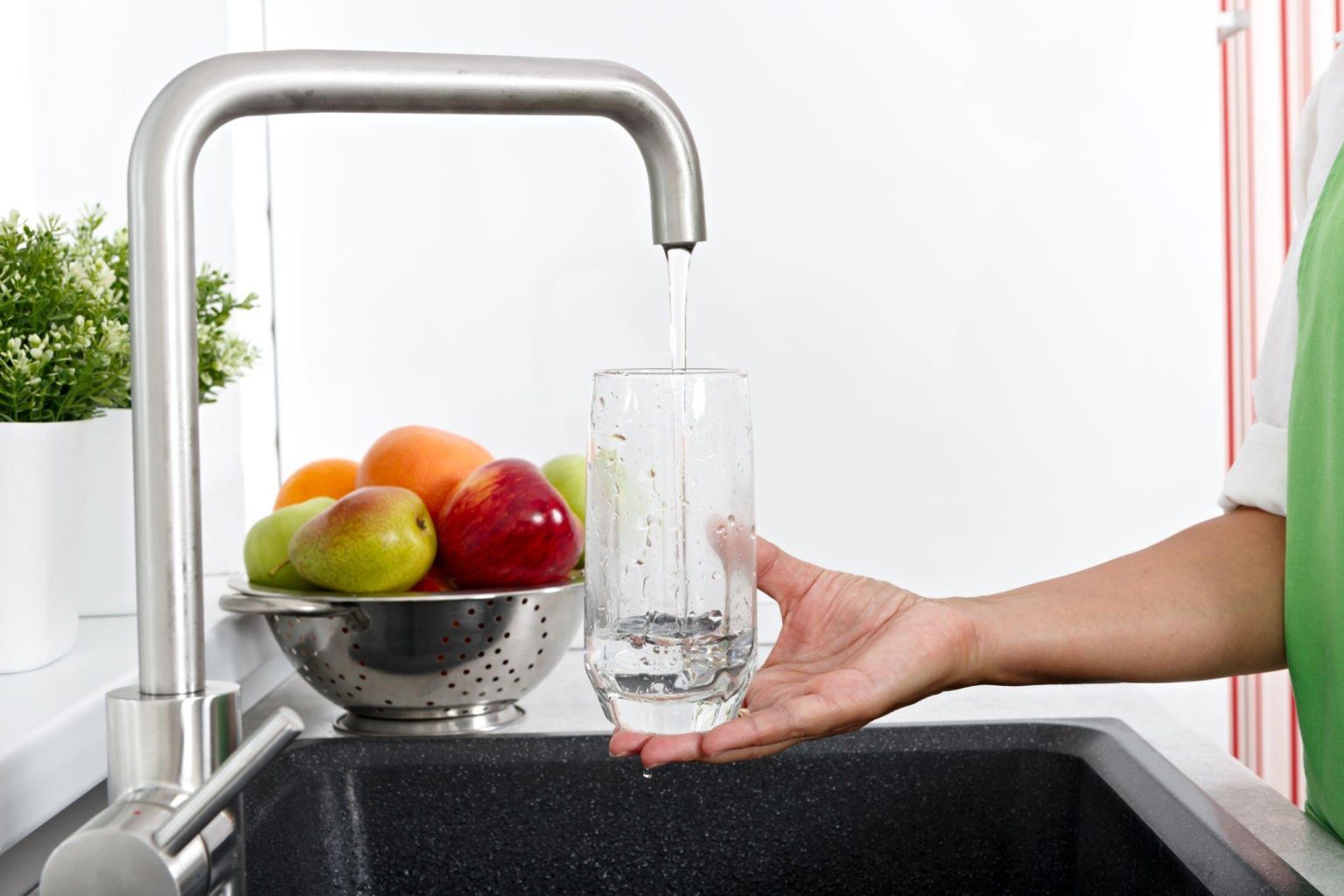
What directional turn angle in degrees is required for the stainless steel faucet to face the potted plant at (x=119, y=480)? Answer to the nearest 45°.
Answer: approximately 90° to its left

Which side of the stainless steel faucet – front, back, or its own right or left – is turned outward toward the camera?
right

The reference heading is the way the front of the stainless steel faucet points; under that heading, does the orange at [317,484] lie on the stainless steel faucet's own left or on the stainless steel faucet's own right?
on the stainless steel faucet's own left
